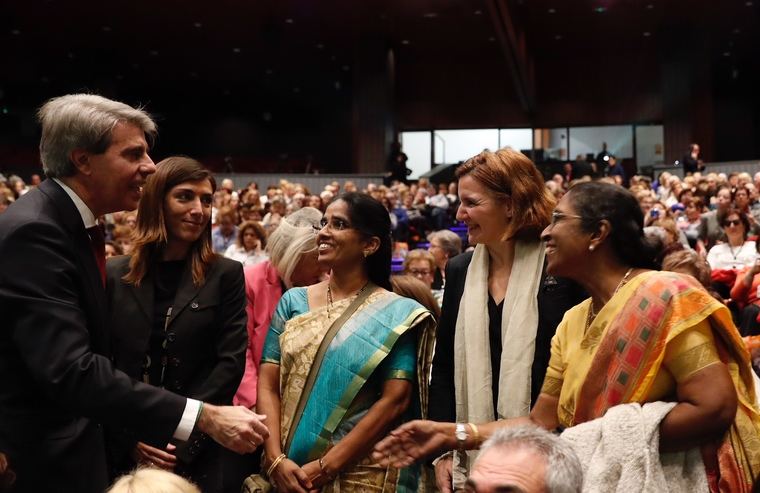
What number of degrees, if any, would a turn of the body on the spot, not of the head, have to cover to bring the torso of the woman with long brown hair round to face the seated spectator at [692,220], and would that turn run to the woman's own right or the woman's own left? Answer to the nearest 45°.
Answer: approximately 135° to the woman's own left

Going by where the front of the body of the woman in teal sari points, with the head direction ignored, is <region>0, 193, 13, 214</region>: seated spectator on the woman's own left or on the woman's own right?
on the woman's own right

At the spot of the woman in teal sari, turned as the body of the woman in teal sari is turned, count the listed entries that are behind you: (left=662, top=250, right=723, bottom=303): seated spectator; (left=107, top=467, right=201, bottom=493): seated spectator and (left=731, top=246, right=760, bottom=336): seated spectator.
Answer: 2

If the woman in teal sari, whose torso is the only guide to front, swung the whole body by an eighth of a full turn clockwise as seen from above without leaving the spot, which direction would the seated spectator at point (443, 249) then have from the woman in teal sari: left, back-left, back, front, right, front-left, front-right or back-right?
right

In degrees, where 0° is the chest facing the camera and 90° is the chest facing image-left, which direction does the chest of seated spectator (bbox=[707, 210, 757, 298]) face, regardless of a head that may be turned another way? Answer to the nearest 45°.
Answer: approximately 0°

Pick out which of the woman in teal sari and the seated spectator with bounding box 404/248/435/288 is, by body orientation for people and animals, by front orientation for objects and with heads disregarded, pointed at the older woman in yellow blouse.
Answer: the seated spectator

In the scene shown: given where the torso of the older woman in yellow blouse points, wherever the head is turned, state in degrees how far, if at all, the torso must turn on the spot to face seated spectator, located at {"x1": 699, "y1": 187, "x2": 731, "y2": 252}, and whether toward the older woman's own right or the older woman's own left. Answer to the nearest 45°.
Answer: approximately 135° to the older woman's own right

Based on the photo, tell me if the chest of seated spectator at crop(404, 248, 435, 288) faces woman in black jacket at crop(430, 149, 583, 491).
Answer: yes

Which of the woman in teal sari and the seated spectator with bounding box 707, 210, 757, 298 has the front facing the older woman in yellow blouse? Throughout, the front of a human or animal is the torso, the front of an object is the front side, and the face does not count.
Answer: the seated spectator

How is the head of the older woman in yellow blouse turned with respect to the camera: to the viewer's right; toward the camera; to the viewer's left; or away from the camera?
to the viewer's left
